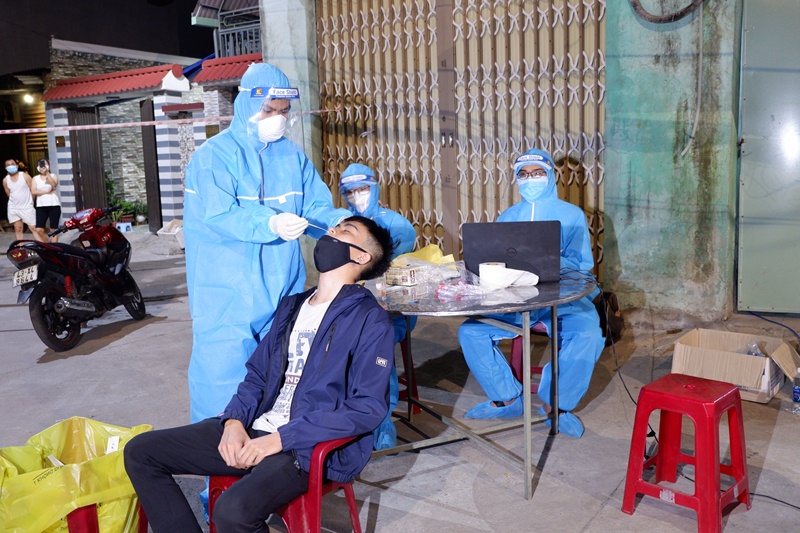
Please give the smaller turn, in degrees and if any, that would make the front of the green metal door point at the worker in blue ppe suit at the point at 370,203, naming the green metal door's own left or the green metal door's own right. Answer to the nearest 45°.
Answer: approximately 45° to the green metal door's own right

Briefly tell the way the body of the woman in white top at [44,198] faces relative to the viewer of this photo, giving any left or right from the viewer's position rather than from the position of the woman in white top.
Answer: facing the viewer

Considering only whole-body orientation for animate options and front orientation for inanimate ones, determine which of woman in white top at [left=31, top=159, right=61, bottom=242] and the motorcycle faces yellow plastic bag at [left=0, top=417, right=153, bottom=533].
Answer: the woman in white top

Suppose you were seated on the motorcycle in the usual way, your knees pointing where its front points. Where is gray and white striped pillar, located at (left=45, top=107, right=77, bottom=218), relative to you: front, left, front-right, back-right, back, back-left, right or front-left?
front-left

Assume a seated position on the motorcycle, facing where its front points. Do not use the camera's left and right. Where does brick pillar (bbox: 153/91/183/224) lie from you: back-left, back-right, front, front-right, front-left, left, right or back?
front-left

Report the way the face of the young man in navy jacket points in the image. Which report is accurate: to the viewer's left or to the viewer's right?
to the viewer's left

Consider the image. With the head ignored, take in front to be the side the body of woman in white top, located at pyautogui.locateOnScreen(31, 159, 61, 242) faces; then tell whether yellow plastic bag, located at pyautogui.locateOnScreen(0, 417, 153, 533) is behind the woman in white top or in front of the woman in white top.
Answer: in front

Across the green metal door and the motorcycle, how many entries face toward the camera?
1

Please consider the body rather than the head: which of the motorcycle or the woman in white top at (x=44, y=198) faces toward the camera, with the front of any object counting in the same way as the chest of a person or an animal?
the woman in white top

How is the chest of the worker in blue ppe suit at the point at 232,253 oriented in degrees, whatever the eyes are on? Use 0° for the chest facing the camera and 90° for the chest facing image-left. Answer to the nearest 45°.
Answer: approximately 315°

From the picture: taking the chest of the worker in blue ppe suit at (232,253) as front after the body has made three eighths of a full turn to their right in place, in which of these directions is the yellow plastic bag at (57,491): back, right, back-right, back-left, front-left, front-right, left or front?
front-left

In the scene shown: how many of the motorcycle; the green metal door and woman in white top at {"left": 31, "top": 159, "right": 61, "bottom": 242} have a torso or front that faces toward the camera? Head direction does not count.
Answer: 2

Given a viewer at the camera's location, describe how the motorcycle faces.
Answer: facing away from the viewer and to the right of the viewer

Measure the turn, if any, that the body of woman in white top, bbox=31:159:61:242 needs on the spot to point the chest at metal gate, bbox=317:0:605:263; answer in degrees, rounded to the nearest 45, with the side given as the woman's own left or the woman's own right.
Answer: approximately 45° to the woman's own left

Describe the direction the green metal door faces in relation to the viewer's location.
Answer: facing the viewer
